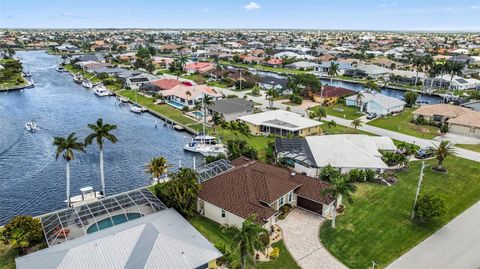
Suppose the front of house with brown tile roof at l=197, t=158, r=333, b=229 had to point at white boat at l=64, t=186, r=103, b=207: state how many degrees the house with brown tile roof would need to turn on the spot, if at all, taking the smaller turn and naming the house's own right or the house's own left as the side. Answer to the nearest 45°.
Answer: approximately 135° to the house's own right

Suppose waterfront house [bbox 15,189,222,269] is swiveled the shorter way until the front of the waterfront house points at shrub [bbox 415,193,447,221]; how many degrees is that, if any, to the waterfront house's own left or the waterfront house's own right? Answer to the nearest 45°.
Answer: approximately 45° to the waterfront house's own left

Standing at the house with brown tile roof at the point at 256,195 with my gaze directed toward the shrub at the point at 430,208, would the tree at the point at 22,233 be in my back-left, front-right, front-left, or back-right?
back-right

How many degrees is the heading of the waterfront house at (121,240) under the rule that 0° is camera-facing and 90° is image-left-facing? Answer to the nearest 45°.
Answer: approximately 315°

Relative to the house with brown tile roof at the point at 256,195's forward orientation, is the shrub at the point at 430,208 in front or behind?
in front

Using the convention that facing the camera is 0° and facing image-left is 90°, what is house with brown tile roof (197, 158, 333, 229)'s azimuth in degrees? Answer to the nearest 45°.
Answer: approximately 315°

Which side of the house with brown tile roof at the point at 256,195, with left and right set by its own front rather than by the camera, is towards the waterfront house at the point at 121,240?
right
